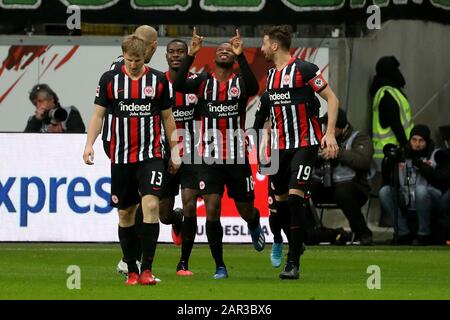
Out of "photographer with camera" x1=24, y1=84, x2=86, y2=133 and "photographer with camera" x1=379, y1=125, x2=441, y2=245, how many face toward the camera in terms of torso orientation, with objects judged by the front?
2

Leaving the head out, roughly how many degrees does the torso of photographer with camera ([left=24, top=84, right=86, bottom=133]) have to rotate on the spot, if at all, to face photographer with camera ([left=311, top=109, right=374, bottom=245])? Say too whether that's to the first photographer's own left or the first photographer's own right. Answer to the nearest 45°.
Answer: approximately 90° to the first photographer's own left

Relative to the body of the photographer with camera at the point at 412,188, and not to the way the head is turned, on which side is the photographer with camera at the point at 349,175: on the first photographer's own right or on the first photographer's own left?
on the first photographer's own right

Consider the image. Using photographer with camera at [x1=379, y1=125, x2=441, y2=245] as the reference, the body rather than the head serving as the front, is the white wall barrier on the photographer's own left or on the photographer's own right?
on the photographer's own right

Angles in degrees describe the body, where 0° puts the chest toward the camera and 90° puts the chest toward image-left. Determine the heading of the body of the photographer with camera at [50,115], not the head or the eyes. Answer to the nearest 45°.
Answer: approximately 0°

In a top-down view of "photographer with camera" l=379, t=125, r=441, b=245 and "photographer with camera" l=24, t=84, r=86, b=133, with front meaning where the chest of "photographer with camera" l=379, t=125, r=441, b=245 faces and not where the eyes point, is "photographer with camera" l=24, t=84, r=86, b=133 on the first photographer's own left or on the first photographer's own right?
on the first photographer's own right
